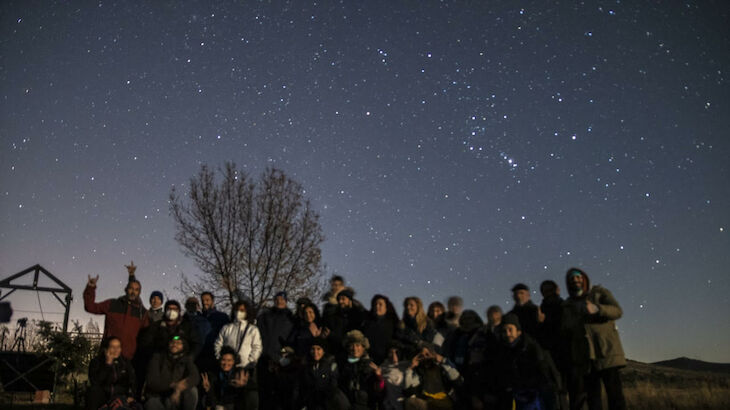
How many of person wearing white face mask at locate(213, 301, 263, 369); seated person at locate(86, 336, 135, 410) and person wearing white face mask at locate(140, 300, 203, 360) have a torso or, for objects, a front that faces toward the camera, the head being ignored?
3

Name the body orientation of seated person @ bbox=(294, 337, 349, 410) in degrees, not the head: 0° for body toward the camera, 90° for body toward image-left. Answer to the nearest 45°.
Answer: approximately 0°

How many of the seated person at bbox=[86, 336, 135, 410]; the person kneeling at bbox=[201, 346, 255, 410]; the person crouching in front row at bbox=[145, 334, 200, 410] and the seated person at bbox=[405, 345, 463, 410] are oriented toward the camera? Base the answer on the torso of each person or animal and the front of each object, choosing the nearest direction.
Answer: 4

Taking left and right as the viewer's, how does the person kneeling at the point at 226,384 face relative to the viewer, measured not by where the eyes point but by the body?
facing the viewer

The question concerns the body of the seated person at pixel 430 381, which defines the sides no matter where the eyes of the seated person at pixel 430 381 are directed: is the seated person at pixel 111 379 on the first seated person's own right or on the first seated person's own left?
on the first seated person's own right

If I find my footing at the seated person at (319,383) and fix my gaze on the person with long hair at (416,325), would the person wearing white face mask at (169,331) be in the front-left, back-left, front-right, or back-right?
back-left

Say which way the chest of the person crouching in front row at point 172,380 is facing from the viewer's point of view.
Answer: toward the camera

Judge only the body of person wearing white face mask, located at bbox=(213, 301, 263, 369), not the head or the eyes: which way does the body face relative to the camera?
toward the camera
